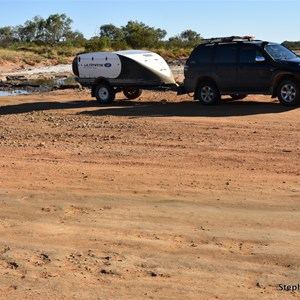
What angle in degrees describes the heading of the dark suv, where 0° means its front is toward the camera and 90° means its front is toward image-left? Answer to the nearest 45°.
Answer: approximately 315°

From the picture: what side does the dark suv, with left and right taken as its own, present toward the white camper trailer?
back

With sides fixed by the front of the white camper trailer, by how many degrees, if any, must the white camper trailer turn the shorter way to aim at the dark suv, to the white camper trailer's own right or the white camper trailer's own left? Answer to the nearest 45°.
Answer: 0° — it already faces it
